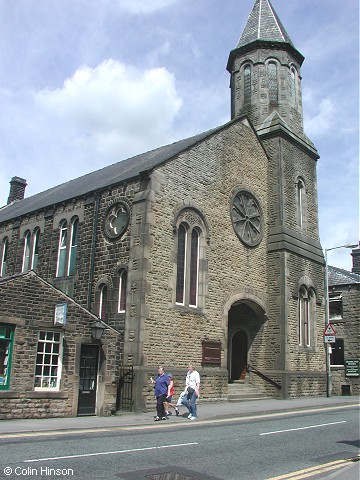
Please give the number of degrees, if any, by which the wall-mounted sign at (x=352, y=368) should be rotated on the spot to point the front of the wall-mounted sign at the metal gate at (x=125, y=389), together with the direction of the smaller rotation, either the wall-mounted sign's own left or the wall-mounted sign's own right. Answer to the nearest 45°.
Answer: approximately 45° to the wall-mounted sign's own right

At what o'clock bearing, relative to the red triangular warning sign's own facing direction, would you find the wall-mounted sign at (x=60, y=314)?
The wall-mounted sign is roughly at 1 o'clock from the red triangular warning sign.

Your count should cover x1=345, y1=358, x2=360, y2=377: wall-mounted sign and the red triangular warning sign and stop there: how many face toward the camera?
2

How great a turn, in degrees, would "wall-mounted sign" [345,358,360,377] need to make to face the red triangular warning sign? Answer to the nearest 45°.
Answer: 0° — it already faces it

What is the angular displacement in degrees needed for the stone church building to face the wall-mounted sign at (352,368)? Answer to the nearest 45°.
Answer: approximately 90° to its left

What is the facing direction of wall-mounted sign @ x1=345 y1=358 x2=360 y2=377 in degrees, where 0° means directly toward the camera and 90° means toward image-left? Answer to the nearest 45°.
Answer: approximately 0°
